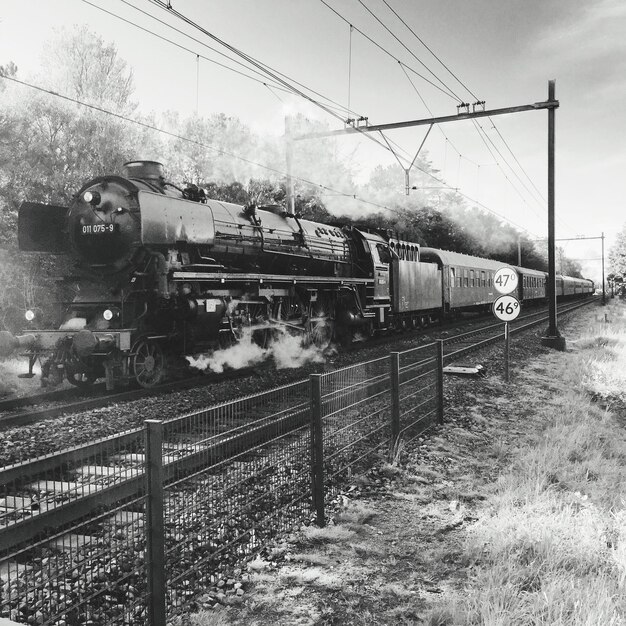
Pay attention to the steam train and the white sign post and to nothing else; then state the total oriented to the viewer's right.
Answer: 0

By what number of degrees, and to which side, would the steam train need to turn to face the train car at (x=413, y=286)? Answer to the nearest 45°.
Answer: approximately 180°

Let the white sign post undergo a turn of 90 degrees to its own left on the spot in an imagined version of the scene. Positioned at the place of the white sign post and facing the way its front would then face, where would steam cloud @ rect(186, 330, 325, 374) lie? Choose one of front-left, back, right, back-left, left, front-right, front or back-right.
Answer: back

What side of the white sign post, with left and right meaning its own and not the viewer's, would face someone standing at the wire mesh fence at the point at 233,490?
front

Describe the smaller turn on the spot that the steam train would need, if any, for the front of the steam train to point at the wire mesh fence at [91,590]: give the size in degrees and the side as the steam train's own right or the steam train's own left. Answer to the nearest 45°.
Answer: approximately 45° to the steam train's own left

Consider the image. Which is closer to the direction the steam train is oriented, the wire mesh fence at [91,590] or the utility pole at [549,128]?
the wire mesh fence

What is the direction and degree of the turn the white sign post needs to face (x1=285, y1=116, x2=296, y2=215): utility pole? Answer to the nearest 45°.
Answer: approximately 135° to its right

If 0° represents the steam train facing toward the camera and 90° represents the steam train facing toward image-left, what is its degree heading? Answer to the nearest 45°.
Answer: approximately 45°

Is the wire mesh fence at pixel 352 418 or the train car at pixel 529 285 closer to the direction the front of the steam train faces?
the wire mesh fence

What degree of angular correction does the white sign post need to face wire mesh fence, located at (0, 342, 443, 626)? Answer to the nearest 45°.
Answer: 0° — it already faces it

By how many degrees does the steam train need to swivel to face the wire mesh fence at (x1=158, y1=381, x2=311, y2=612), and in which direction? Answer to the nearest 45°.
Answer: approximately 45° to its left

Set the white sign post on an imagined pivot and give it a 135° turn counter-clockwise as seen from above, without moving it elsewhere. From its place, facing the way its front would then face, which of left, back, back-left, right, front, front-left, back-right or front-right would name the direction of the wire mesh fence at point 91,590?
back-right
